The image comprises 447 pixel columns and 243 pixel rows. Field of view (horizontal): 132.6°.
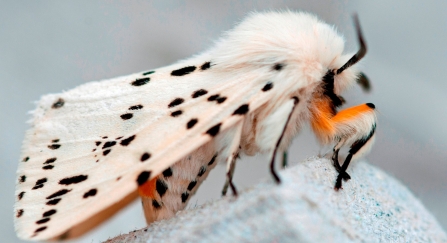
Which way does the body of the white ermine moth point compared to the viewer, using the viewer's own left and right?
facing to the right of the viewer
